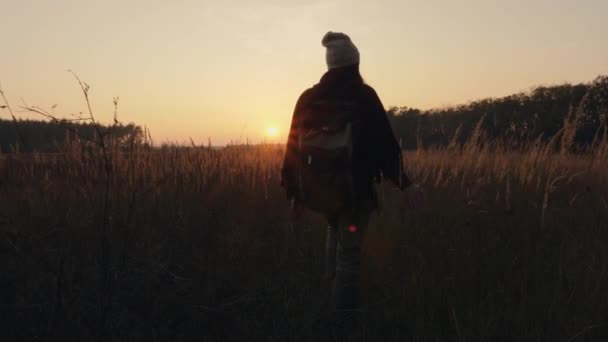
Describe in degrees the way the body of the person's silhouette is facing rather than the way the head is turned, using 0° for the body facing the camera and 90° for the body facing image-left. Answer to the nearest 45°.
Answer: approximately 180°
